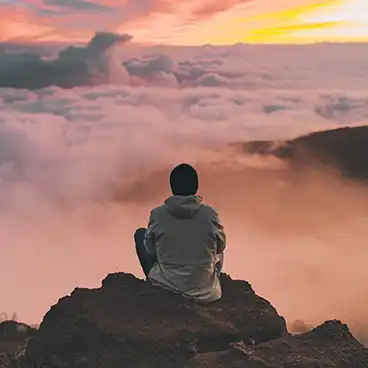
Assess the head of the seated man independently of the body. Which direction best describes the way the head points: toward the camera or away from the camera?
away from the camera

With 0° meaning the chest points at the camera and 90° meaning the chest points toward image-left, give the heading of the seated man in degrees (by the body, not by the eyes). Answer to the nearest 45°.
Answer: approximately 180°

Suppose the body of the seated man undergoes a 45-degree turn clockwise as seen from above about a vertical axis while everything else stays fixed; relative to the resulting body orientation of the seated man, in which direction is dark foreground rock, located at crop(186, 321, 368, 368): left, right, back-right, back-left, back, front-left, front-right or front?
right
